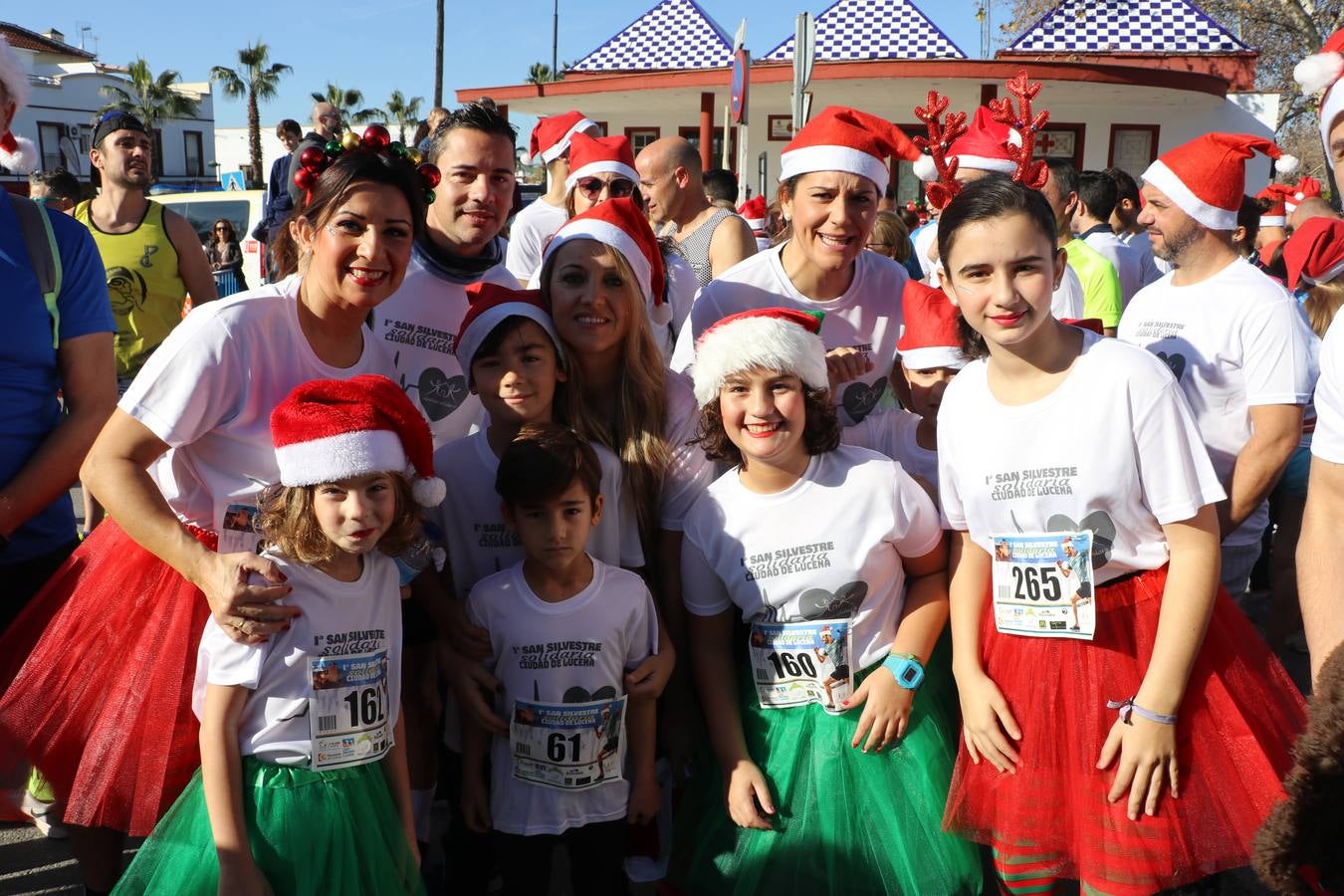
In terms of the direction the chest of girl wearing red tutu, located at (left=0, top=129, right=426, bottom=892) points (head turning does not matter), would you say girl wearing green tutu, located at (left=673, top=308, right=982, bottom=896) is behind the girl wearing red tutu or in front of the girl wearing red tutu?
in front

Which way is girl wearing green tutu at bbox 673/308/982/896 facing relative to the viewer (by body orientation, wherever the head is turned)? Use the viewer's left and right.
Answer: facing the viewer

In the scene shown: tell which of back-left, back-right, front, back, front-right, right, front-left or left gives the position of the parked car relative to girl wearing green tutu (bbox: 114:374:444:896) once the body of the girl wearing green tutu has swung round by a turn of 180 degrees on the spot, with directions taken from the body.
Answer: front-right

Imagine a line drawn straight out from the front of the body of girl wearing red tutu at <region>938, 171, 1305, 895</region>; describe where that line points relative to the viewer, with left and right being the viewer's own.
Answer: facing the viewer and to the left of the viewer

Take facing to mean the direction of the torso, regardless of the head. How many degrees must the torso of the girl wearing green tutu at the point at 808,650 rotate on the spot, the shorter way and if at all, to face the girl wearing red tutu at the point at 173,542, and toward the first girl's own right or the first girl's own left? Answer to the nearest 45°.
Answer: approximately 90° to the first girl's own right

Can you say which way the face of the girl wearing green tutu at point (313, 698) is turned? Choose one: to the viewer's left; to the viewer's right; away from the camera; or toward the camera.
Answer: toward the camera

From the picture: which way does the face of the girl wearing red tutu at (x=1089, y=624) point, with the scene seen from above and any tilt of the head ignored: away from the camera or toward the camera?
toward the camera

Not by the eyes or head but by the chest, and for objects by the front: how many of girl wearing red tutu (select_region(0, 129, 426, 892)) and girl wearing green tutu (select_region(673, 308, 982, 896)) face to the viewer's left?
0

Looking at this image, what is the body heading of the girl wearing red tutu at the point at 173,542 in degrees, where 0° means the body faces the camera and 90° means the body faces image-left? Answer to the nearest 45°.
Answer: approximately 315°

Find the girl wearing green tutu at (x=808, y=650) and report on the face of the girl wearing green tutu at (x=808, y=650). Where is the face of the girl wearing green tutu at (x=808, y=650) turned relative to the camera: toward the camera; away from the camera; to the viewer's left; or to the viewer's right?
toward the camera

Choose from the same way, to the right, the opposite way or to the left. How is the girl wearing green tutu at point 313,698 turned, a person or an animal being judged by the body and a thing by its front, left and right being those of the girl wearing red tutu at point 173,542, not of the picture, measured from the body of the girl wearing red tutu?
the same way

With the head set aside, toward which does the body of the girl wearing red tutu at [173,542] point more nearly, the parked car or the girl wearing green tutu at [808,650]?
the girl wearing green tutu

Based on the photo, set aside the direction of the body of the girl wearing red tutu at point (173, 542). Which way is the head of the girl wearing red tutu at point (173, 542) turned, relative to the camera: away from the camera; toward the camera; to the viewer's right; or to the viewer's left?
toward the camera
